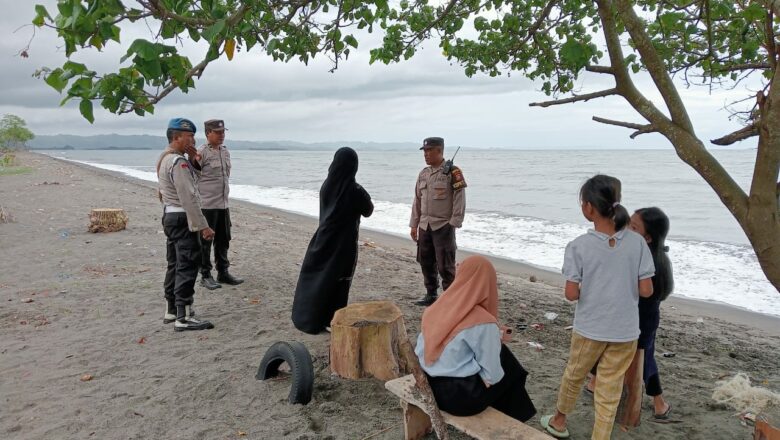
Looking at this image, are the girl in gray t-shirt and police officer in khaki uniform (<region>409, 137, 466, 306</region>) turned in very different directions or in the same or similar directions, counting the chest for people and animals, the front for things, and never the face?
very different directions

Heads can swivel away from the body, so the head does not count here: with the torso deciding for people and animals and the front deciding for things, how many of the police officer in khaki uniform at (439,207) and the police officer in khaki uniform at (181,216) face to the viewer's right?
1

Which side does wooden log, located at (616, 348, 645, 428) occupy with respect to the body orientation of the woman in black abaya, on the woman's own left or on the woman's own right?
on the woman's own right

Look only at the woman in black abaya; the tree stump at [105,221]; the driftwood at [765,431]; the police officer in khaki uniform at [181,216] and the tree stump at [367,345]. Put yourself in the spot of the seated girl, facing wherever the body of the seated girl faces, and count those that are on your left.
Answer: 4

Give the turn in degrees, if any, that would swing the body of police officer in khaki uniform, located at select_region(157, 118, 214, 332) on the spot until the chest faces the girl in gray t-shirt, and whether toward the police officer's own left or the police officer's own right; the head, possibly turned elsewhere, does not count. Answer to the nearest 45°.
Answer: approximately 45° to the police officer's own right

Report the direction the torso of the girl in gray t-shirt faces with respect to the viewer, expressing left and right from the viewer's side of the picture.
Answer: facing away from the viewer

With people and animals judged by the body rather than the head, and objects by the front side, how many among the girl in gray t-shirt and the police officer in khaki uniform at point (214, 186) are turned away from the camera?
1

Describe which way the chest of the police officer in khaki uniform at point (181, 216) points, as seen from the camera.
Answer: to the viewer's right

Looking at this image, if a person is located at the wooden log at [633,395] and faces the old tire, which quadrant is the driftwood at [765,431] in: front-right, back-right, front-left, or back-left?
back-left

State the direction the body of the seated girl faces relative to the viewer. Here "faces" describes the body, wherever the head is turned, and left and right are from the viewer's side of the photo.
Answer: facing away from the viewer and to the right of the viewer

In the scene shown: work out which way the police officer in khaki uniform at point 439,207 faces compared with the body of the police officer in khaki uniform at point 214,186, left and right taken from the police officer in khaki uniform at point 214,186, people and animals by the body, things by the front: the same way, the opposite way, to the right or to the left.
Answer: to the right
